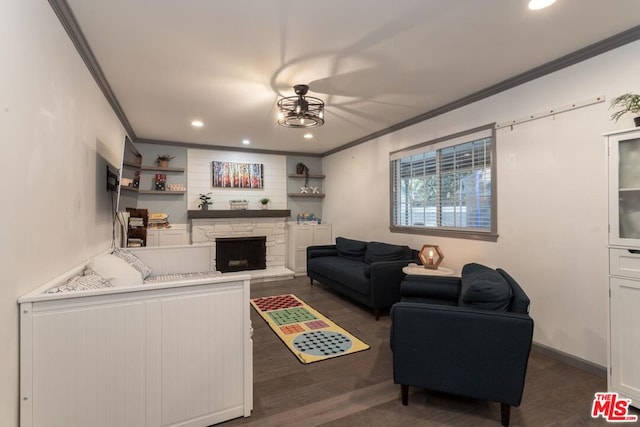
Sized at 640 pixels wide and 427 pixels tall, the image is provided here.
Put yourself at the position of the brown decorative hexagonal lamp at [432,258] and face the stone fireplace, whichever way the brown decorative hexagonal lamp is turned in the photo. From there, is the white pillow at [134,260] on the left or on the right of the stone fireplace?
left

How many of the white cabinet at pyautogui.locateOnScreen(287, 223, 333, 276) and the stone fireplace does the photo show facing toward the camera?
2

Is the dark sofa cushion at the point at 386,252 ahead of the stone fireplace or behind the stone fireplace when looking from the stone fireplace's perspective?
ahead

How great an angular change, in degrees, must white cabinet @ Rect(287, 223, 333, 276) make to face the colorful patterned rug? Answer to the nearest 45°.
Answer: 0° — it already faces it

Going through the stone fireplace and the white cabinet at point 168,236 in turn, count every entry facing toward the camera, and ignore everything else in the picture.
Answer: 2

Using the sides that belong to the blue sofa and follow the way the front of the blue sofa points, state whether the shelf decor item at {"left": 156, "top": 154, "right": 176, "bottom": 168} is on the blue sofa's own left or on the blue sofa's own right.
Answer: on the blue sofa's own right

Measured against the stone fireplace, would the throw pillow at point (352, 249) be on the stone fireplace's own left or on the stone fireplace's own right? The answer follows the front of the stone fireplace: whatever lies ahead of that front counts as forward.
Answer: on the stone fireplace's own left

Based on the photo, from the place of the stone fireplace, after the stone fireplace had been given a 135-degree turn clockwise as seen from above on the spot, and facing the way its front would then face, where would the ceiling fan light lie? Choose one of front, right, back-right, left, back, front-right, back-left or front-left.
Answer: back-left

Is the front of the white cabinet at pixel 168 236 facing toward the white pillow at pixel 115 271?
yes

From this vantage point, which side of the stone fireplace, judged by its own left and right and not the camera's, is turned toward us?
front

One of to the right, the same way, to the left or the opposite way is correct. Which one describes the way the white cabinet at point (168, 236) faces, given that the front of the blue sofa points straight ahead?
to the left

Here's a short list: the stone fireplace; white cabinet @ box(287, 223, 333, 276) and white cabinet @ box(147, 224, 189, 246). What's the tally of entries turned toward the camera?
3

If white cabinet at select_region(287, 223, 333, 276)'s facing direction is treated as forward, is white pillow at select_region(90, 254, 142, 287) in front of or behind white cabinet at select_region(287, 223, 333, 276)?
in front

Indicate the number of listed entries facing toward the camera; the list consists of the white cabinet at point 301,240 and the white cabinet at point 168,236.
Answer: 2

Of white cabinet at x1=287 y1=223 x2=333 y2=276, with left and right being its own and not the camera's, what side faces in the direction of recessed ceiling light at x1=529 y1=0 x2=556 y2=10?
front

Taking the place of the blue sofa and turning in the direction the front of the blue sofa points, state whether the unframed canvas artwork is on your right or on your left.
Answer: on your right

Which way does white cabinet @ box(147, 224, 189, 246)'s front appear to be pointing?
toward the camera
